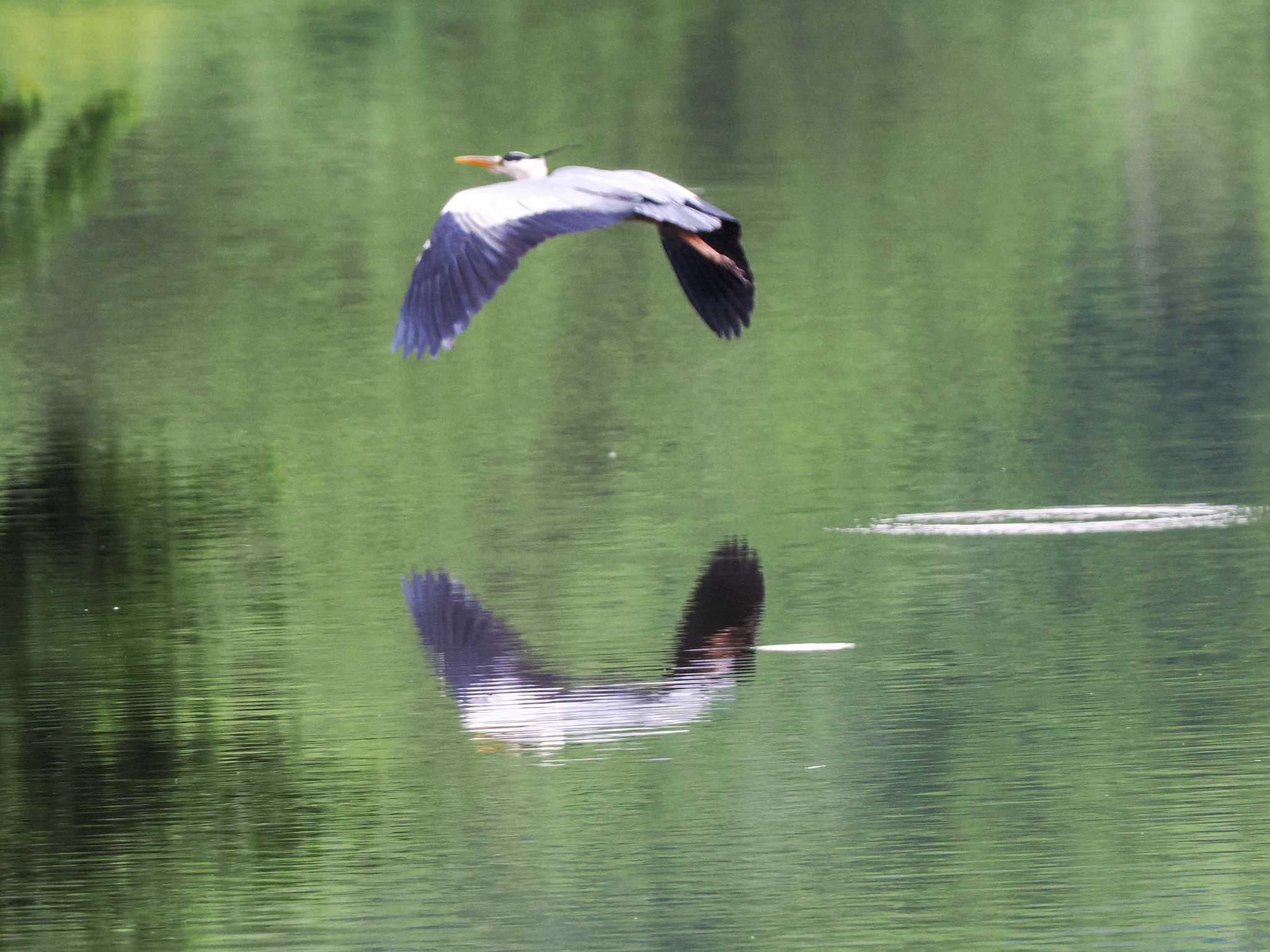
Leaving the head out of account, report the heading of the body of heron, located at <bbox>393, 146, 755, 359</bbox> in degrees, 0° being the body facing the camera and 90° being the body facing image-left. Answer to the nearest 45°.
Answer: approximately 135°
